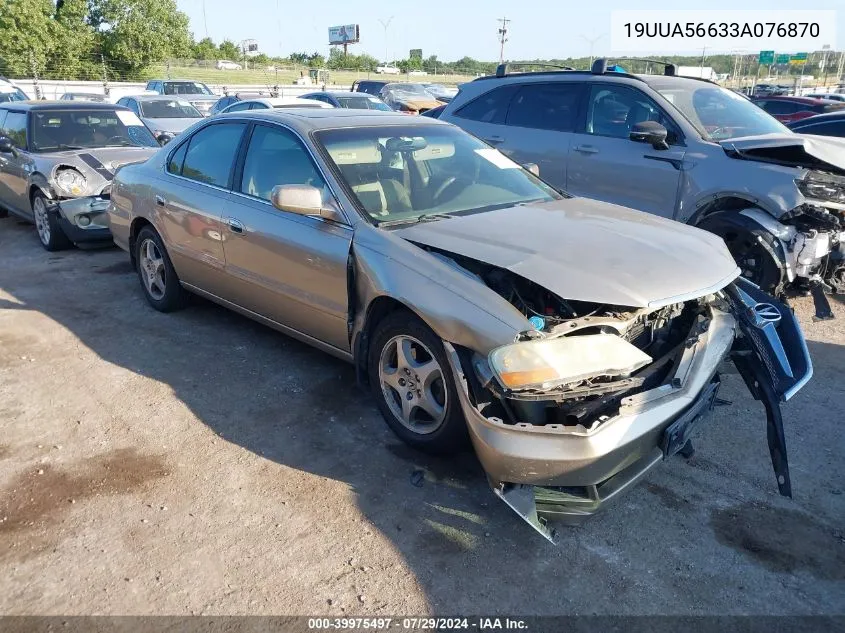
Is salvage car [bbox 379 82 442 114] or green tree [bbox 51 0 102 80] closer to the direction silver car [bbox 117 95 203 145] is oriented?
the salvage car

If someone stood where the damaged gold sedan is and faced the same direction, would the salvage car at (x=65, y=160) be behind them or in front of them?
behind

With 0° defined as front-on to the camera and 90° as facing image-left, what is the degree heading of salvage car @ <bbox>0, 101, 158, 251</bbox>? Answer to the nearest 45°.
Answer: approximately 315°

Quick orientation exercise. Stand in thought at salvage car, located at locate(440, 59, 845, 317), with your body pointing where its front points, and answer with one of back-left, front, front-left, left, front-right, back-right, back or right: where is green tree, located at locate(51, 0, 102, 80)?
back

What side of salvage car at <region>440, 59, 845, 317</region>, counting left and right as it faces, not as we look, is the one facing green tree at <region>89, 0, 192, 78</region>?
back

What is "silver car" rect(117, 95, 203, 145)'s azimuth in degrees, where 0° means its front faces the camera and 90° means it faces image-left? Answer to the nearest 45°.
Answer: approximately 315°

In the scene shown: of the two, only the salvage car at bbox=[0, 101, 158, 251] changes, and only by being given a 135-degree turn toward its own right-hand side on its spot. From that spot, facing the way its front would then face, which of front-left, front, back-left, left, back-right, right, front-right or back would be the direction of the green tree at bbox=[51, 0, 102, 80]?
right

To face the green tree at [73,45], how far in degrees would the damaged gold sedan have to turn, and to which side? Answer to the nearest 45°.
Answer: approximately 180°

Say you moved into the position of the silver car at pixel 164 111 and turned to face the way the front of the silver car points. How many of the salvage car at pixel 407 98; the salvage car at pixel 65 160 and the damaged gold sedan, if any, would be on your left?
1

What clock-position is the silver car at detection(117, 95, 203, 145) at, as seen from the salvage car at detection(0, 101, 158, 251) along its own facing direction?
The silver car is roughly at 8 o'clock from the salvage car.
